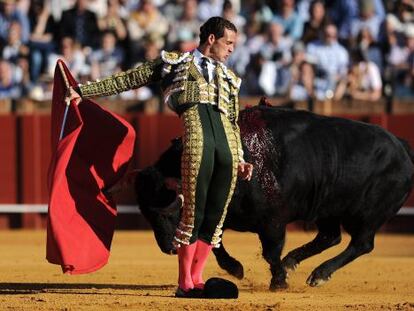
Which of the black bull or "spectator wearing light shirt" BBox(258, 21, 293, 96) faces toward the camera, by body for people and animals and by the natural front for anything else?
the spectator wearing light shirt

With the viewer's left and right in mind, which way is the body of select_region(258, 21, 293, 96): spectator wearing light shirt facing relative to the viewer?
facing the viewer

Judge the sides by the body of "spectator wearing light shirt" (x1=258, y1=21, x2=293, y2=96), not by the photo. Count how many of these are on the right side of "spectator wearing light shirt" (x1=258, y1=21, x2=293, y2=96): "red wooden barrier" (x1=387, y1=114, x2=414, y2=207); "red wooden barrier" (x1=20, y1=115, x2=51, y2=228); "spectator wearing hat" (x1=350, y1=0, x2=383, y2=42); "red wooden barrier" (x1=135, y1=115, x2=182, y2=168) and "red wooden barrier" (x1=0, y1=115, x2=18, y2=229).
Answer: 3

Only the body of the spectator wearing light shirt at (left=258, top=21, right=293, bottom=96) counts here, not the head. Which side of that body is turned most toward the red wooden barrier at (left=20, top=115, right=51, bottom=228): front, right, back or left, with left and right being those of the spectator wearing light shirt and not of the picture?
right

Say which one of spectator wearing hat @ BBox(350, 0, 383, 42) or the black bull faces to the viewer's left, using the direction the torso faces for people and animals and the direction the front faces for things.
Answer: the black bull

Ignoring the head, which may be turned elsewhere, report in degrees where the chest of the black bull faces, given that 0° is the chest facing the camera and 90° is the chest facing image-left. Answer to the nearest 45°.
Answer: approximately 90°

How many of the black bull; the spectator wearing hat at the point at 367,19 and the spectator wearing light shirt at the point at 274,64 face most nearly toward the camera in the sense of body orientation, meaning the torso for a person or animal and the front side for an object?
2

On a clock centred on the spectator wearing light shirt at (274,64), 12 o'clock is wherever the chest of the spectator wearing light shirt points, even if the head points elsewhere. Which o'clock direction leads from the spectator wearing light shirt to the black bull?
The black bull is roughly at 12 o'clock from the spectator wearing light shirt.

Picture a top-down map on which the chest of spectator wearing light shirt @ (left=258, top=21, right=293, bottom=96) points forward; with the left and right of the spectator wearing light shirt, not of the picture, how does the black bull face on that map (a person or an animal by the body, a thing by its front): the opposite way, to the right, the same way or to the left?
to the right

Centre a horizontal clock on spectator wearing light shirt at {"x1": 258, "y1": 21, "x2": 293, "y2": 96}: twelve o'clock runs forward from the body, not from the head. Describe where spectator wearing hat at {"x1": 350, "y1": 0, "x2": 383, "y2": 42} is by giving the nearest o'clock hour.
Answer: spectator wearing hat at {"x1": 350, "y1": 0, "x2": 383, "y2": 42} is roughly at 8 o'clock from spectator wearing light shirt at {"x1": 258, "y1": 21, "x2": 293, "y2": 96}.

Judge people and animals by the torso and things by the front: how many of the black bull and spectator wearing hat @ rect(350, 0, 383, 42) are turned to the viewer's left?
1

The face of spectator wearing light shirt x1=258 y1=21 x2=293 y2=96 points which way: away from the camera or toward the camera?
toward the camera

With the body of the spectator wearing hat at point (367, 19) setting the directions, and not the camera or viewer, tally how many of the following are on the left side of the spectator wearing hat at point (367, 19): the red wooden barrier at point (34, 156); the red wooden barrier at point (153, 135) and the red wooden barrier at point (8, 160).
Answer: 0

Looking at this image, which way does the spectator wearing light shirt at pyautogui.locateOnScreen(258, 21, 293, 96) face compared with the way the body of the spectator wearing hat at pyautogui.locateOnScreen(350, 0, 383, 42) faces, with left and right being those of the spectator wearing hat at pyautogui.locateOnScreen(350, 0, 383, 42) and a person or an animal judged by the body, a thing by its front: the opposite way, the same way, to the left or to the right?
the same way

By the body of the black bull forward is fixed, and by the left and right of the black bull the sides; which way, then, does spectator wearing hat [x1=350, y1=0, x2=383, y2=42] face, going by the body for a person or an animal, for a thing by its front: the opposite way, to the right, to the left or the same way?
to the left

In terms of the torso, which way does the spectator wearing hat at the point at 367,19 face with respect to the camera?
toward the camera
